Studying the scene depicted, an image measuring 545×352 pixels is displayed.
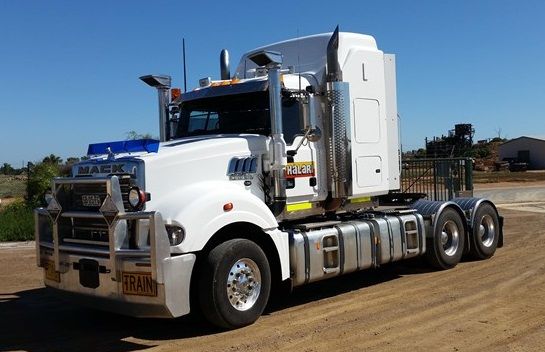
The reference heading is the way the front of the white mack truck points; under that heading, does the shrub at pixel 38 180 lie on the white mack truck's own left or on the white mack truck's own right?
on the white mack truck's own right

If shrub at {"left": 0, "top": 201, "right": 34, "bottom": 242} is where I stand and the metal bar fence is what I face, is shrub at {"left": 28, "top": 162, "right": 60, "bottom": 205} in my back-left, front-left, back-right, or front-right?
back-left

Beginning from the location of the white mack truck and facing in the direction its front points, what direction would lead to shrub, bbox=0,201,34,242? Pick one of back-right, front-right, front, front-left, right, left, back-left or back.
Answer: right

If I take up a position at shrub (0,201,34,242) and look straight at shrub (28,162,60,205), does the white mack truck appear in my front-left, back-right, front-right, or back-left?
back-right

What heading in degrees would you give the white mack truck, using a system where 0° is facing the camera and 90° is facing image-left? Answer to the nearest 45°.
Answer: approximately 45°

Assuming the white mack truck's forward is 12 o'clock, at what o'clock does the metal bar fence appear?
The metal bar fence is roughly at 6 o'clock from the white mack truck.
